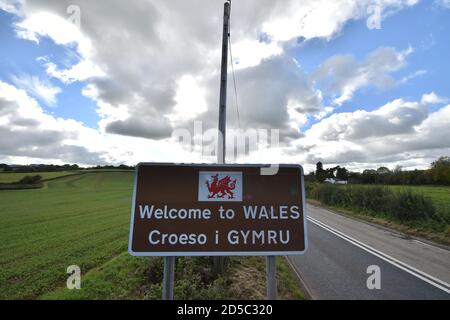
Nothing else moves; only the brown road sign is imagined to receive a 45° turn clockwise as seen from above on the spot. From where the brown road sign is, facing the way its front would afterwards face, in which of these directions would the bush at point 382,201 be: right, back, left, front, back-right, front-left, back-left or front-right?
back

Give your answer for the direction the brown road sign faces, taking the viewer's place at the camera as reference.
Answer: facing the viewer

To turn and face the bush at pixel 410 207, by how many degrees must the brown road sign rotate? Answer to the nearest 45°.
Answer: approximately 135° to its left
